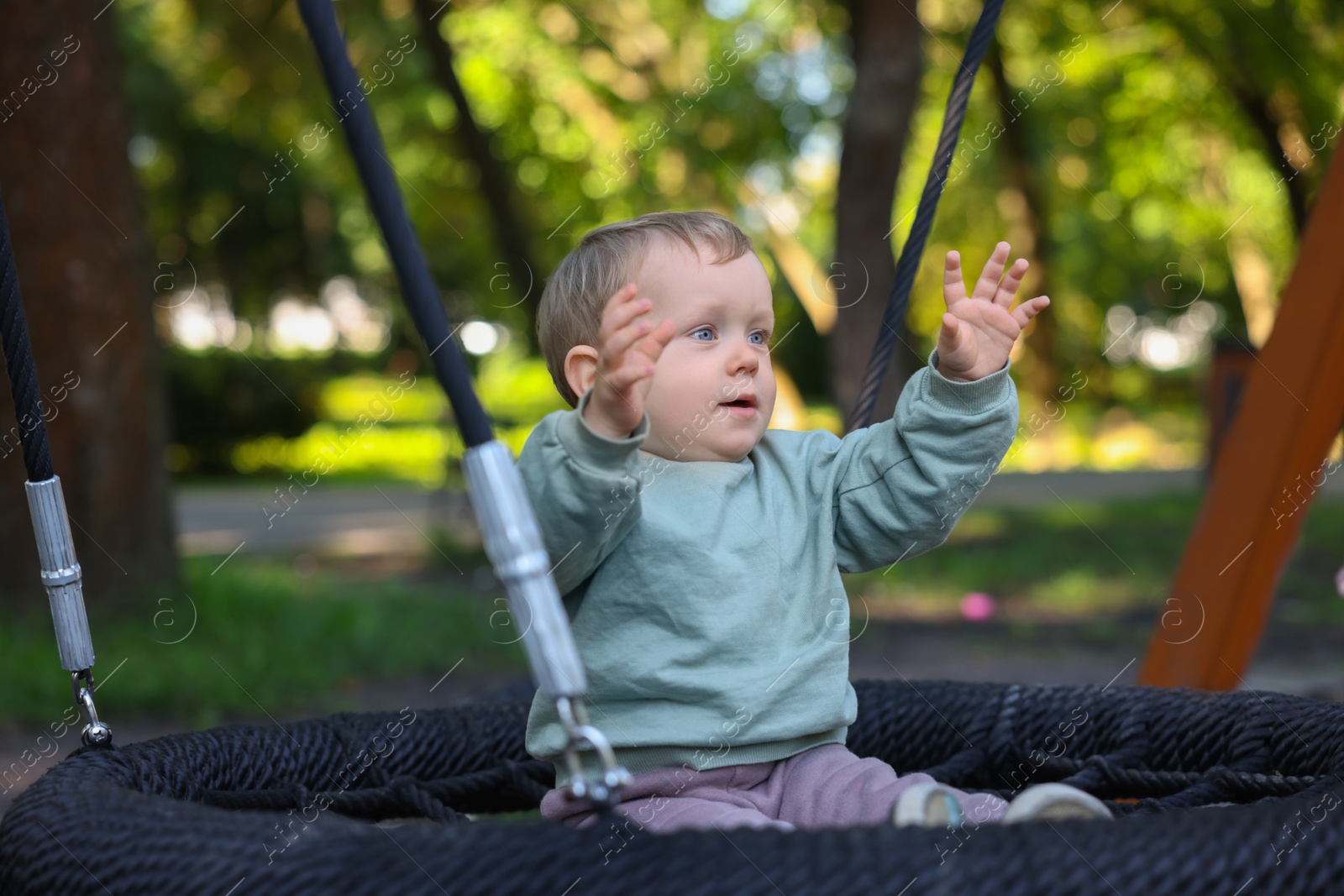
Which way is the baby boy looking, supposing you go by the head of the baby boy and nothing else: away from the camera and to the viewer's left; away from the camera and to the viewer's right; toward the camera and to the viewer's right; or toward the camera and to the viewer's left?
toward the camera and to the viewer's right

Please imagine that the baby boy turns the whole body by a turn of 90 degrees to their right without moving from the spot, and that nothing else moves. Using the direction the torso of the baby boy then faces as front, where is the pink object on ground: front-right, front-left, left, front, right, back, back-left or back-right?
back-right

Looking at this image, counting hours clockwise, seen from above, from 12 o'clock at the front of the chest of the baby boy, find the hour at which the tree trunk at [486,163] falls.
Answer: The tree trunk is roughly at 7 o'clock from the baby boy.

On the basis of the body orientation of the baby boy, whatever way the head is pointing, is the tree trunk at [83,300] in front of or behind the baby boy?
behind

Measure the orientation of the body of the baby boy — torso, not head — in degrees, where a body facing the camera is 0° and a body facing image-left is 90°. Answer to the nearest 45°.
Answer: approximately 315°

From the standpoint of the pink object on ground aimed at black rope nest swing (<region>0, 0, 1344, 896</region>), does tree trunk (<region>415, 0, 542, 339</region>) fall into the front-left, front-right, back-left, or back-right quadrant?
back-right
